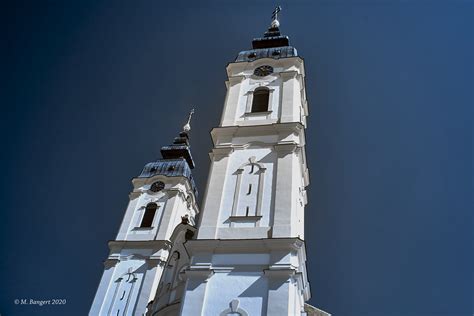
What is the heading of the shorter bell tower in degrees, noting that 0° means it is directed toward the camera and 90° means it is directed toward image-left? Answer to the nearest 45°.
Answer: approximately 0°
